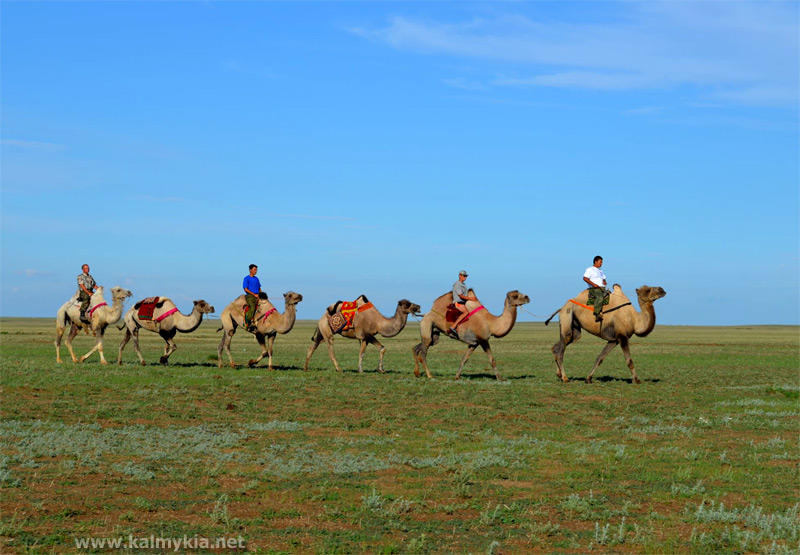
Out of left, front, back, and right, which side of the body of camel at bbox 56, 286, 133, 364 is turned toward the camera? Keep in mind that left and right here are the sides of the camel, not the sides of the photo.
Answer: right

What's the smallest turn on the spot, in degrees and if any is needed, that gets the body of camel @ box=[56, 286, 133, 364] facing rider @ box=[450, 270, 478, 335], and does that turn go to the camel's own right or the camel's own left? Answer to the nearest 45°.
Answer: approximately 45° to the camel's own right

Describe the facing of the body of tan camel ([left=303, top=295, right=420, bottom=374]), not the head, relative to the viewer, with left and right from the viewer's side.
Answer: facing to the right of the viewer

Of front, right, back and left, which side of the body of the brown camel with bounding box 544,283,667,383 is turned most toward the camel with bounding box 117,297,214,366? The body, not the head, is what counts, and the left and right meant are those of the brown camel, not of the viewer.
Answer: back

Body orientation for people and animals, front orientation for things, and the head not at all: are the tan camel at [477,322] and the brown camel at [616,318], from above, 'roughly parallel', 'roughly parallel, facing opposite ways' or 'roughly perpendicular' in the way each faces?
roughly parallel

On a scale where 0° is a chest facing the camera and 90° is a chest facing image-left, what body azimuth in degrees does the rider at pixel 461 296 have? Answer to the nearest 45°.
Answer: approximately 270°

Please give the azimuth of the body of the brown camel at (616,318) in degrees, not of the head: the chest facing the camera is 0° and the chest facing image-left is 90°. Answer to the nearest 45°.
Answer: approximately 270°

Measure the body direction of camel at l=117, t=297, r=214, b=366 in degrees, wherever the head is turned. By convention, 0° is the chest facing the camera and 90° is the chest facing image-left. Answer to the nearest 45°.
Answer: approximately 270°

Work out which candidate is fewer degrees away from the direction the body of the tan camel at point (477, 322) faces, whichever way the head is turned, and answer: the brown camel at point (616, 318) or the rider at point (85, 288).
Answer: the brown camel

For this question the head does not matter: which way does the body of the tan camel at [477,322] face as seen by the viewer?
to the viewer's right

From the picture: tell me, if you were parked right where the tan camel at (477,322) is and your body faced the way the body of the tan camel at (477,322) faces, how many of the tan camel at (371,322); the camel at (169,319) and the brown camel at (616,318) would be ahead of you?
1

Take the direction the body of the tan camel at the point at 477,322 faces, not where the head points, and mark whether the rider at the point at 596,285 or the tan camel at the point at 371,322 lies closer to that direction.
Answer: the rider

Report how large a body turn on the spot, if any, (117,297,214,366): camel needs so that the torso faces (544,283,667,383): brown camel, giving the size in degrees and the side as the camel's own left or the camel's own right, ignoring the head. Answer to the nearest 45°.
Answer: approximately 45° to the camel's own right

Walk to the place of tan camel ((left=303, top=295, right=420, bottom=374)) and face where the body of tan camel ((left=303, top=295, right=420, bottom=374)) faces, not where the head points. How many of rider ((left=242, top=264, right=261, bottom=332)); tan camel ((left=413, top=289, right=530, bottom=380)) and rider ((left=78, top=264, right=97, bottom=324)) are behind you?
2

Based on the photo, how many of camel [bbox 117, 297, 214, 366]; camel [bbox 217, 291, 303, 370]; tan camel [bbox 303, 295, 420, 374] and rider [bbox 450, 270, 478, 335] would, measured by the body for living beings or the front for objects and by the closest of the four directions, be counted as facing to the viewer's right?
4

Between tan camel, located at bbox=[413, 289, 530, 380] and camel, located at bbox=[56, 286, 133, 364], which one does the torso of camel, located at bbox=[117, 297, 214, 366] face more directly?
the tan camel
